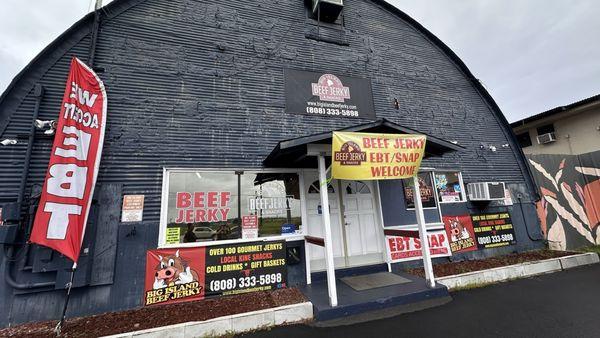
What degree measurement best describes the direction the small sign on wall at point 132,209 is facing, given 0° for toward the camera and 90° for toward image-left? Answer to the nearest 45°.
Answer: approximately 0°

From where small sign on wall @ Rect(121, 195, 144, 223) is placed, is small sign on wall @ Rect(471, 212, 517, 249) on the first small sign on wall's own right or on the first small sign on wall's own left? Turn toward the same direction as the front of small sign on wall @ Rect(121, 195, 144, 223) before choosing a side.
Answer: on the first small sign on wall's own left

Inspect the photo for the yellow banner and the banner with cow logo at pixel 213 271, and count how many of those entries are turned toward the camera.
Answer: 2

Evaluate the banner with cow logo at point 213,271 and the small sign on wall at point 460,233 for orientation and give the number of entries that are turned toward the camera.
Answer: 2

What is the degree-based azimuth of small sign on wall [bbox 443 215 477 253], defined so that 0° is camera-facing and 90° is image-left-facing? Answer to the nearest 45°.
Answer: approximately 0°
